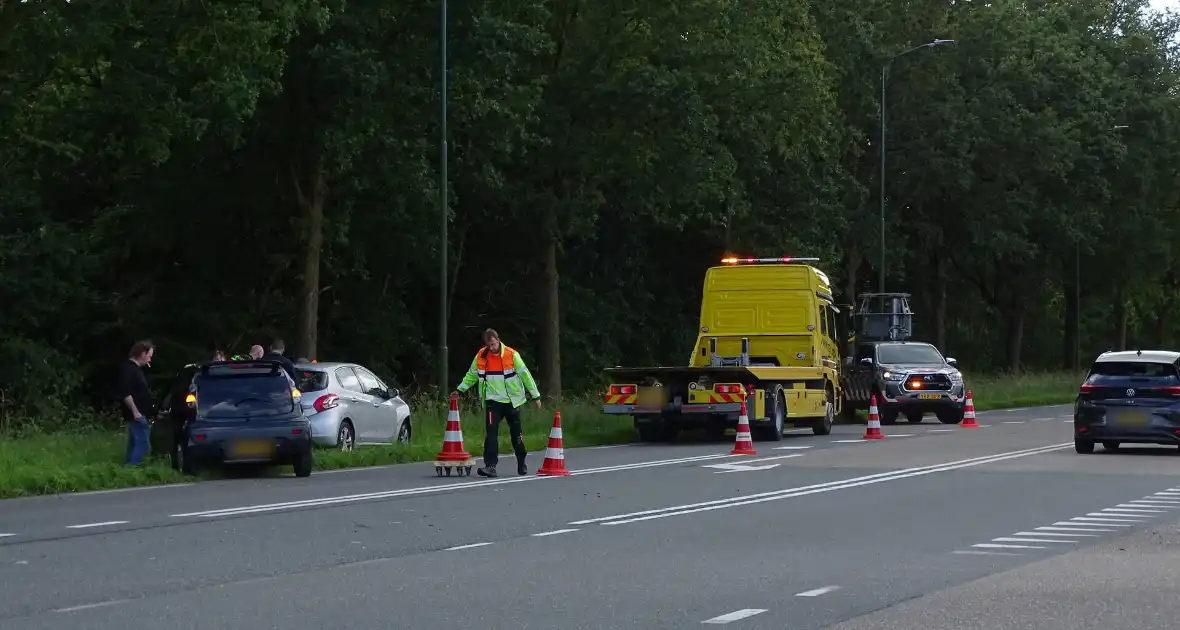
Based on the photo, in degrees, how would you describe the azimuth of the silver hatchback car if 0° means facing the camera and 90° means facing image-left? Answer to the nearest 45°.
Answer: approximately 225°

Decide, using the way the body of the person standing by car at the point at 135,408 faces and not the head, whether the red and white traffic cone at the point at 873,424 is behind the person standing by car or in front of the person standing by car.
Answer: in front

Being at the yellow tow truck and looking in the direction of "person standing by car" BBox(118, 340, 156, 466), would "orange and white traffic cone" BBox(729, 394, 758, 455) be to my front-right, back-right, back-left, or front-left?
front-left

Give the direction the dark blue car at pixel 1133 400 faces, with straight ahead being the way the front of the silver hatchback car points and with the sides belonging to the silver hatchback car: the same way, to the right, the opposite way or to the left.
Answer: the same way

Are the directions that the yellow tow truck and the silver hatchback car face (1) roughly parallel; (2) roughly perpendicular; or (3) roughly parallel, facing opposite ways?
roughly parallel

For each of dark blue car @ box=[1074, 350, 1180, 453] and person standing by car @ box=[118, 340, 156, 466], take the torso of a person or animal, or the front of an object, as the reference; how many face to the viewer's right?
1

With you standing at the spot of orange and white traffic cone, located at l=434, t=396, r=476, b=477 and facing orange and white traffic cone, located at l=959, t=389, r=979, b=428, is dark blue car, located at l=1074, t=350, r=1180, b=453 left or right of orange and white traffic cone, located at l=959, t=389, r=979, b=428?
right

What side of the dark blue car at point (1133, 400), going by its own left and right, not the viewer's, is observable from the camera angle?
back

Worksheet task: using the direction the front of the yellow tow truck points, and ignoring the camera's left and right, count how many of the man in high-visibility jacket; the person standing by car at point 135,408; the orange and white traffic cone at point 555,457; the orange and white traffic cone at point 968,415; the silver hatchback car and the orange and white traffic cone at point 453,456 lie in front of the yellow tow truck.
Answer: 1

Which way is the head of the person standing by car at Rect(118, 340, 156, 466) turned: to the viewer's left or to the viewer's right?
to the viewer's right

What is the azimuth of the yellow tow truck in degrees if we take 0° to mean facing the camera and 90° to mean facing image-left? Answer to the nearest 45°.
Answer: approximately 225°

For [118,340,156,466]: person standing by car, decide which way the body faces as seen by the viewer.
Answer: to the viewer's right

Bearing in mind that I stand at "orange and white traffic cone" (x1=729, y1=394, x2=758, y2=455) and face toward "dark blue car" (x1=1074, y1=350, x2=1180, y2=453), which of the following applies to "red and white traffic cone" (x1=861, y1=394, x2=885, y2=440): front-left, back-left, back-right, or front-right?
front-left

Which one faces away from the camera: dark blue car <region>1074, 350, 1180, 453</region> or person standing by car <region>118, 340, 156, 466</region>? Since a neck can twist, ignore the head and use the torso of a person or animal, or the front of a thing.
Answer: the dark blue car

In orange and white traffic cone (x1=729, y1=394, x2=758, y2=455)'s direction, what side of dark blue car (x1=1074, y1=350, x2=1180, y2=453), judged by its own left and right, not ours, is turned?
left

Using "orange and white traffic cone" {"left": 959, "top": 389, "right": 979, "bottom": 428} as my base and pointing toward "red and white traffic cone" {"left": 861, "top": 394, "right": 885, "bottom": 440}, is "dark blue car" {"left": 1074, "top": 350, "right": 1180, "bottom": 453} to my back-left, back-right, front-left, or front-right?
front-left
